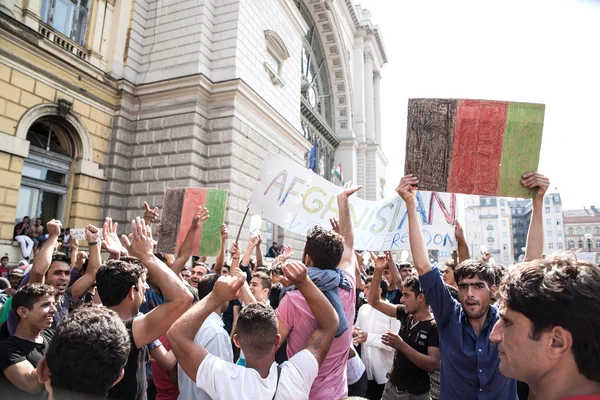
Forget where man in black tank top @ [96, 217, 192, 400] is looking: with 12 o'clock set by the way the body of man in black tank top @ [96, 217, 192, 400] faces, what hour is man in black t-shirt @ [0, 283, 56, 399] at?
man in black t-shirt @ [0, 283, 56, 399] is roughly at 9 o'clock from man in black tank top @ [96, 217, 192, 400].

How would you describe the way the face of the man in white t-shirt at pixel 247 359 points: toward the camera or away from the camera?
away from the camera

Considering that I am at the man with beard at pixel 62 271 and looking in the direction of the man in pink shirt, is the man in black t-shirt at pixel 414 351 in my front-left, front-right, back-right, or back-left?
front-left

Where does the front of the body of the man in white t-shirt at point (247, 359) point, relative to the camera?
away from the camera

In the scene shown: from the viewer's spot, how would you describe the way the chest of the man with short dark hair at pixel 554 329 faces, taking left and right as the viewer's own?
facing to the left of the viewer

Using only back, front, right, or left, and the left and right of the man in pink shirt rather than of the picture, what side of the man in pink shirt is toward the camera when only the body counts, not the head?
back

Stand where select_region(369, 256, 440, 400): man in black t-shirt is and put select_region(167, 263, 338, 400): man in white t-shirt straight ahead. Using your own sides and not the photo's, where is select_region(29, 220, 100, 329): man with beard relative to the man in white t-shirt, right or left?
right

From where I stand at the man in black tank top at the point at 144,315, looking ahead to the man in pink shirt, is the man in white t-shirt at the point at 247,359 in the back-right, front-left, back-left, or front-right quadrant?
front-right

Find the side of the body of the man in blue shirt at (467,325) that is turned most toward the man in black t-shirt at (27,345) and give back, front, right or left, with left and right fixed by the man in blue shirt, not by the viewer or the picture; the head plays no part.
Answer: right

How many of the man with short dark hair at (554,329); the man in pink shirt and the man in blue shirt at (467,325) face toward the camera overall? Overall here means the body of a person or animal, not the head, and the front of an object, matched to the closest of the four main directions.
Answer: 1

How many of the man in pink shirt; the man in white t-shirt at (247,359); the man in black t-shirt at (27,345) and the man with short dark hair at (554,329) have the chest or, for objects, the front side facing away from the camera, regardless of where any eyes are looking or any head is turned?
2

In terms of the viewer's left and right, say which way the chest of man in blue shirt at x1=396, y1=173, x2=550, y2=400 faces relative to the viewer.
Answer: facing the viewer

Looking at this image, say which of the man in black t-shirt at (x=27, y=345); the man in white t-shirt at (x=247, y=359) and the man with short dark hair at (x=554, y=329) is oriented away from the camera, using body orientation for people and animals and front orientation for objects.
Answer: the man in white t-shirt

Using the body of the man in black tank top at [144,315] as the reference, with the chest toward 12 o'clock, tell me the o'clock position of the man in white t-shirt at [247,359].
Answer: The man in white t-shirt is roughly at 3 o'clock from the man in black tank top.
